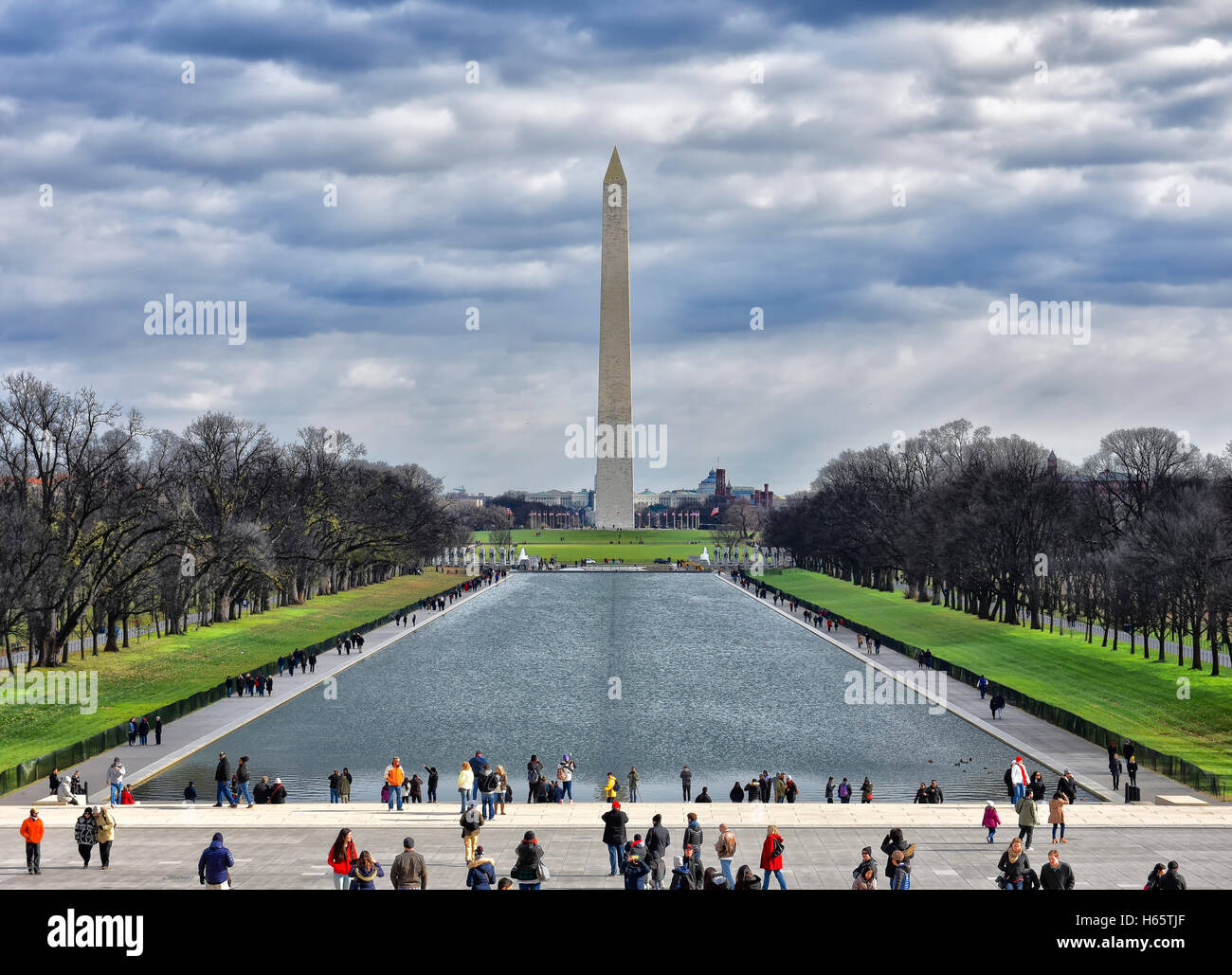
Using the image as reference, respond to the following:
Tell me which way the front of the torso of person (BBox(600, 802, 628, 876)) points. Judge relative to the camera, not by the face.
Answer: away from the camera

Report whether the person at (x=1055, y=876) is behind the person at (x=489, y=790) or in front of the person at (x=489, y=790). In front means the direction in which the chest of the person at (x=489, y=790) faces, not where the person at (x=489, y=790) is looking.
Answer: behind

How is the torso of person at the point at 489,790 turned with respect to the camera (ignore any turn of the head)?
away from the camera

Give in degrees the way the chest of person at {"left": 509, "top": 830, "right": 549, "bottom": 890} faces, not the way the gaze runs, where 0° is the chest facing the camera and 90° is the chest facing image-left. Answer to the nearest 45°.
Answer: approximately 180°

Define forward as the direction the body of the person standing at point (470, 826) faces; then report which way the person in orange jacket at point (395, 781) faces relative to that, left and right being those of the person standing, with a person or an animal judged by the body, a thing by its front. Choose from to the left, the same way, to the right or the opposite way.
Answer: the opposite way

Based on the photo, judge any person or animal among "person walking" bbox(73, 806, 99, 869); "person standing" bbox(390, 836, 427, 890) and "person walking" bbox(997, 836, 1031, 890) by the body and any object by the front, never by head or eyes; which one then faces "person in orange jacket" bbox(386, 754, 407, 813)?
"person standing" bbox(390, 836, 427, 890)

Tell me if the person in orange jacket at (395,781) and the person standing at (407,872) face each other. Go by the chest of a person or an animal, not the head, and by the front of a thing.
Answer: yes

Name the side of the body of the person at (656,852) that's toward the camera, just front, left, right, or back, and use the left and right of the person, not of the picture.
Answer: back
